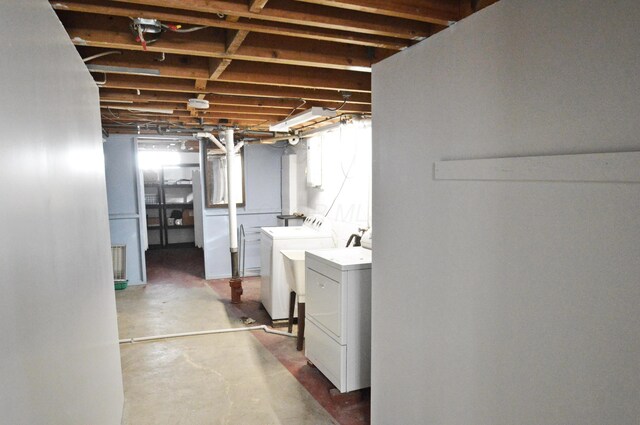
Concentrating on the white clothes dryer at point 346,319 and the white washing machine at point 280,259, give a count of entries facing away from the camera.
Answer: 0

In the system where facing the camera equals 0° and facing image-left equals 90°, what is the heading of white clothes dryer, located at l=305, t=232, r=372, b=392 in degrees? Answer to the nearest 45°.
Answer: approximately 45°

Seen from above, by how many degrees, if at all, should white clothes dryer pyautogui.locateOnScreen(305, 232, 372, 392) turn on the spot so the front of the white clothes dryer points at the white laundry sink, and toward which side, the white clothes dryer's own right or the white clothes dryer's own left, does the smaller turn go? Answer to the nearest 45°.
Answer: approximately 90° to the white clothes dryer's own right

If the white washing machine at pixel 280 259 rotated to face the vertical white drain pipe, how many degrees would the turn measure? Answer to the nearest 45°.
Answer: approximately 45° to its right

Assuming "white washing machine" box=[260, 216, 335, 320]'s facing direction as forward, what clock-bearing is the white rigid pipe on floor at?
The white rigid pipe on floor is roughly at 11 o'clock from the white washing machine.

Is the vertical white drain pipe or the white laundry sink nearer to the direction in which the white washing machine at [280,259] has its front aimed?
the vertical white drain pipe

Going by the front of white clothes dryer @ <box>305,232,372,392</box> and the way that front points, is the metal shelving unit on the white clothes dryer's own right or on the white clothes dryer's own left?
on the white clothes dryer's own right

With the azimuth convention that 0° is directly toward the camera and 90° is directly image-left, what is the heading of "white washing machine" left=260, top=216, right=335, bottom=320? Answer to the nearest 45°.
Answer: approximately 90°
